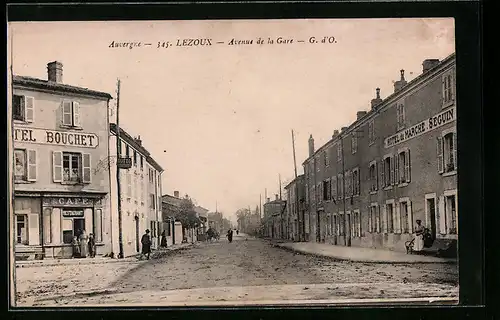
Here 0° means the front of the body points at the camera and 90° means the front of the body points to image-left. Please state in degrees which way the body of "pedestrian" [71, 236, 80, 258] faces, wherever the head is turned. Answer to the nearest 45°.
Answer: approximately 0°
